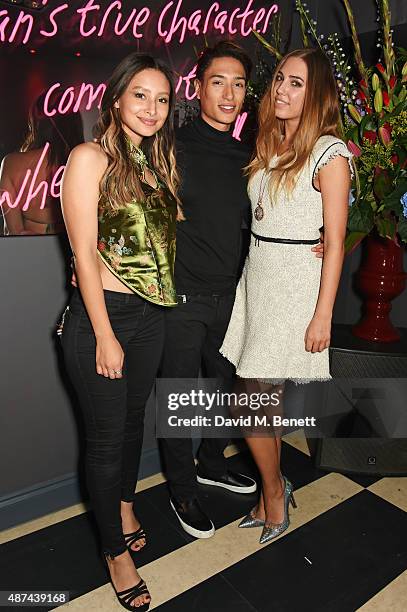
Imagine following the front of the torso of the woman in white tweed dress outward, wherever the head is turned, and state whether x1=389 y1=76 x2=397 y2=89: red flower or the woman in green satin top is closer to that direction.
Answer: the woman in green satin top

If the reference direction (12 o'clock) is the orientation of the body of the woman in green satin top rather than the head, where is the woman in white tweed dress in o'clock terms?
The woman in white tweed dress is roughly at 10 o'clock from the woman in green satin top.

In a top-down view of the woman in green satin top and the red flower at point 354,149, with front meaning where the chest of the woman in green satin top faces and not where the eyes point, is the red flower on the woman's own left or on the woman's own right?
on the woman's own left

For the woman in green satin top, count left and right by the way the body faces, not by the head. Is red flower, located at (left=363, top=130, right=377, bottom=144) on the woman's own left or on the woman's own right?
on the woman's own left

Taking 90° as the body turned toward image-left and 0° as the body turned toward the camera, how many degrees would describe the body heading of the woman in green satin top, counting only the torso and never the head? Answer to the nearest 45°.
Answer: approximately 315°
